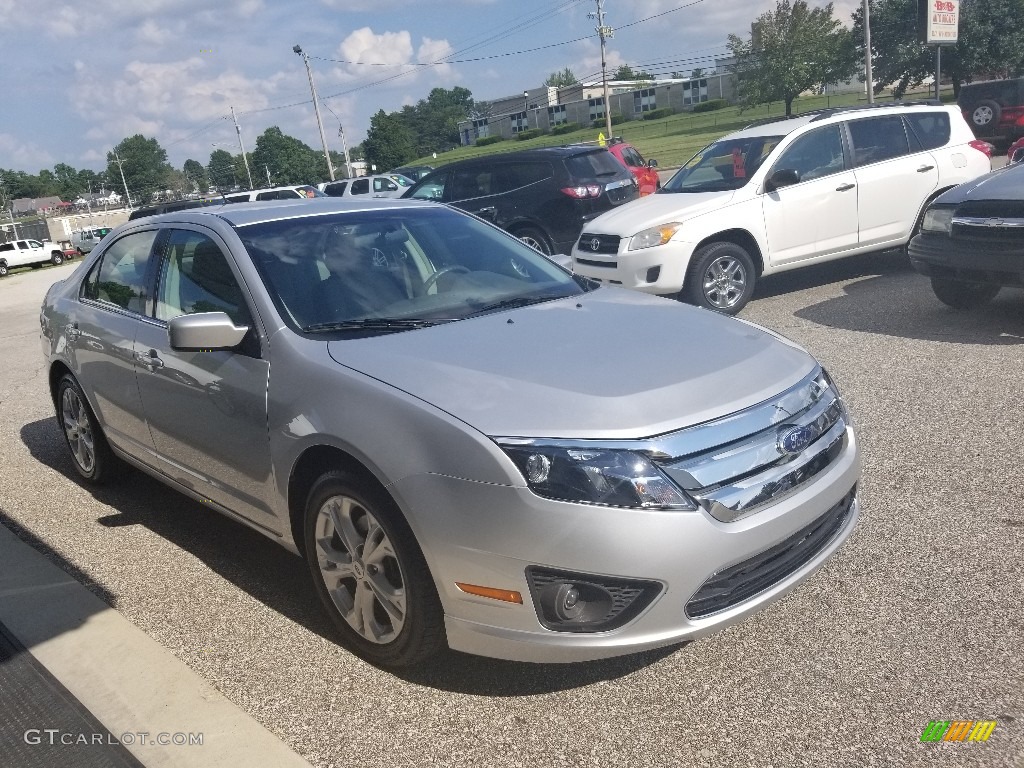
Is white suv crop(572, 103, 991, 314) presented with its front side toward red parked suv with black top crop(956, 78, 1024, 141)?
no

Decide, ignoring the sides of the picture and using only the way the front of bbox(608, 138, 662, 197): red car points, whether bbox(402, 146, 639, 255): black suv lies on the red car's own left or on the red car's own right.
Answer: on the red car's own left

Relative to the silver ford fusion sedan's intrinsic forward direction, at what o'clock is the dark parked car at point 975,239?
The dark parked car is roughly at 9 o'clock from the silver ford fusion sedan.

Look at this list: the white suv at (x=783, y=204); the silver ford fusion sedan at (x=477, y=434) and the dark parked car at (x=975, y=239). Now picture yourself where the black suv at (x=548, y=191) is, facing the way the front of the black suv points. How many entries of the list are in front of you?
0

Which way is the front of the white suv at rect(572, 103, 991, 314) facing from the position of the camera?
facing the viewer and to the left of the viewer

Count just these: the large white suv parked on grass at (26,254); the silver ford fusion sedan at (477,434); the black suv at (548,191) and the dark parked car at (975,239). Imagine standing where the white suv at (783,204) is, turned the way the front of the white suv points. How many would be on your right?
2

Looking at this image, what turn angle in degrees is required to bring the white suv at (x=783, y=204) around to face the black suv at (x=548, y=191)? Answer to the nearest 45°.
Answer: approximately 90° to its right

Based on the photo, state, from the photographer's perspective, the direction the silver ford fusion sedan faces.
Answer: facing the viewer and to the right of the viewer

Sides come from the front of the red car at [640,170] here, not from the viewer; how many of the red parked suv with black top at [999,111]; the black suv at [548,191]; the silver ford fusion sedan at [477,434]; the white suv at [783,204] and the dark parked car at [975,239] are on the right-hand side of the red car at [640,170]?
1

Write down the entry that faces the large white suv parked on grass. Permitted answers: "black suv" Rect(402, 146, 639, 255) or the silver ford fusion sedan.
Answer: the black suv

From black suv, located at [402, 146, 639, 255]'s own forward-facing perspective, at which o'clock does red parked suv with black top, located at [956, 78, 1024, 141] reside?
The red parked suv with black top is roughly at 3 o'clock from the black suv.

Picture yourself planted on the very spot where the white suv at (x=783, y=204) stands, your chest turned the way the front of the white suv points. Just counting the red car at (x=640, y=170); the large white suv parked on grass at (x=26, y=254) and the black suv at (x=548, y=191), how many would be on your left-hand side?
0

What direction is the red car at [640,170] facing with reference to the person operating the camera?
facing away from the viewer and to the left of the viewer

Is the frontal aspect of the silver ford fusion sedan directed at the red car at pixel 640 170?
no

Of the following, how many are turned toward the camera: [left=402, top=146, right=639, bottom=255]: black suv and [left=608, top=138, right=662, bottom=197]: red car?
0

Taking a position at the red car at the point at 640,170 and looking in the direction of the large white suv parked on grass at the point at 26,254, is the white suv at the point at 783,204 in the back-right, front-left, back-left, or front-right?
back-left

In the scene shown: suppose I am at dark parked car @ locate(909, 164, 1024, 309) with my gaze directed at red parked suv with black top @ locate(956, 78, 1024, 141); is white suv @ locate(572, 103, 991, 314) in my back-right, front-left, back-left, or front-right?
front-left

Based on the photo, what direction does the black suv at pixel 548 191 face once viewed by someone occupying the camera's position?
facing away from the viewer and to the left of the viewer
